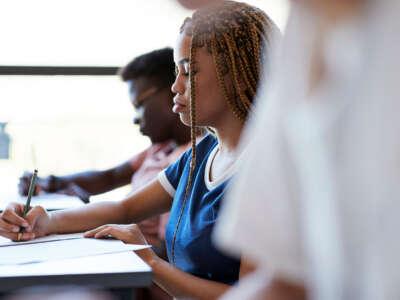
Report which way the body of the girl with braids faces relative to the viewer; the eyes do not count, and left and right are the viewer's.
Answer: facing the viewer and to the left of the viewer

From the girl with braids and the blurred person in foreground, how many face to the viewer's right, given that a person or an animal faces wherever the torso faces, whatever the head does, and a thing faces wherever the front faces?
0

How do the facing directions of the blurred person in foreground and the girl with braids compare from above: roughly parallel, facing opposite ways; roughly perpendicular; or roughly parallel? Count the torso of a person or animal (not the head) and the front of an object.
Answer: roughly parallel

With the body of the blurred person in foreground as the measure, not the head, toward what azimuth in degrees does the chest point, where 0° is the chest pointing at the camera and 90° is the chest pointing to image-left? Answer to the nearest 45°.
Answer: approximately 45°

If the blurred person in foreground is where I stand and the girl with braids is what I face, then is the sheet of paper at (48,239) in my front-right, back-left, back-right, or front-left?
front-left

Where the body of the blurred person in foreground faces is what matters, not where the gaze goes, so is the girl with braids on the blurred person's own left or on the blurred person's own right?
on the blurred person's own right

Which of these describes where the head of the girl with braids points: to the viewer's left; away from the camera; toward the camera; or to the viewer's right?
to the viewer's left
